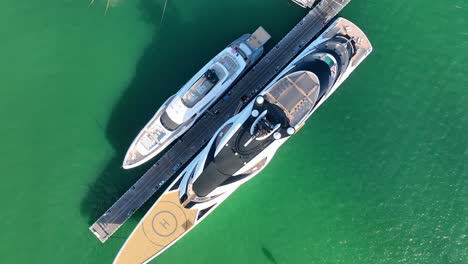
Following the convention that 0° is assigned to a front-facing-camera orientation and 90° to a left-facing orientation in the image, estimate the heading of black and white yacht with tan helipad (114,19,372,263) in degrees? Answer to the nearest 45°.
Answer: approximately 45°
